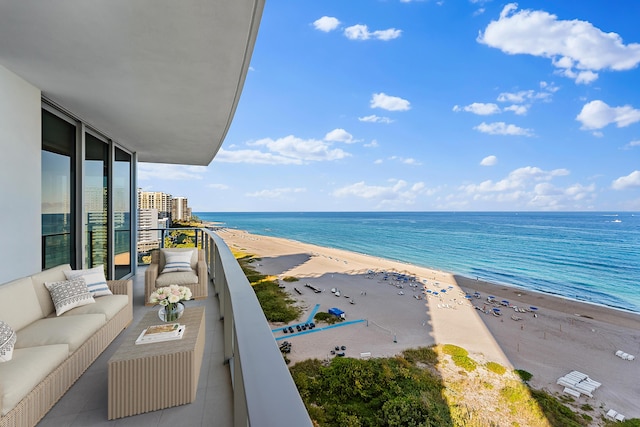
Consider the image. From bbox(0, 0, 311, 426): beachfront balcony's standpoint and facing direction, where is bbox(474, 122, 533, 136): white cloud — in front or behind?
in front

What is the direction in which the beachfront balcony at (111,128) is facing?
to the viewer's right

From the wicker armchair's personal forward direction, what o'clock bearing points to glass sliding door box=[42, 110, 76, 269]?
The glass sliding door is roughly at 3 o'clock from the wicker armchair.

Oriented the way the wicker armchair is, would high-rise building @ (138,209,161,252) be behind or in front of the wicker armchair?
behind

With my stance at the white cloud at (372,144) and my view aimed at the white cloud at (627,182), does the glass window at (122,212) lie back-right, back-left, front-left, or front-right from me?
back-right

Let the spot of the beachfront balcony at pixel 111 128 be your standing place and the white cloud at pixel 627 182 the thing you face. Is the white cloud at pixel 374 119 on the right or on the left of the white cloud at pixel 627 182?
left

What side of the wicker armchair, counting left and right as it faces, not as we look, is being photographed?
front

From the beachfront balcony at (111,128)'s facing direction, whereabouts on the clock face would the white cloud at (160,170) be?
The white cloud is roughly at 9 o'clock from the beachfront balcony.

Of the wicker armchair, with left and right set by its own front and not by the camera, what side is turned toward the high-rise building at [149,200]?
back

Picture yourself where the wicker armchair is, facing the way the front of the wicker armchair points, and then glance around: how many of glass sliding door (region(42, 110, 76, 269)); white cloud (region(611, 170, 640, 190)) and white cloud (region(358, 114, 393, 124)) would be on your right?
1

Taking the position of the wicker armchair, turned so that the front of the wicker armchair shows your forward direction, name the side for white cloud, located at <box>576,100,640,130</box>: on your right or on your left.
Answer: on your left

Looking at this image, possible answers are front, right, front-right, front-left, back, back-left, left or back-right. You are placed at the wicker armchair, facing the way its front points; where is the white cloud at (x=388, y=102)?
back-left

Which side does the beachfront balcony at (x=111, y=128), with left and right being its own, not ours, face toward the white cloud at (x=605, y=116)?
front

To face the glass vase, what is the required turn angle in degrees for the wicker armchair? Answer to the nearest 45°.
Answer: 0° — it already faces it

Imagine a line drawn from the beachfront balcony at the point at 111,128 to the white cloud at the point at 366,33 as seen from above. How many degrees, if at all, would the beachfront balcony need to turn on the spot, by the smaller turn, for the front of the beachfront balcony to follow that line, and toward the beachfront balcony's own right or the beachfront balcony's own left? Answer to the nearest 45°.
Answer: approximately 45° to the beachfront balcony's own left
